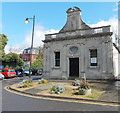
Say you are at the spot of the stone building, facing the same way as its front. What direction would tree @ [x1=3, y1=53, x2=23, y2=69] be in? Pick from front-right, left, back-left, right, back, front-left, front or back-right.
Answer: back-right

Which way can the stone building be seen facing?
toward the camera

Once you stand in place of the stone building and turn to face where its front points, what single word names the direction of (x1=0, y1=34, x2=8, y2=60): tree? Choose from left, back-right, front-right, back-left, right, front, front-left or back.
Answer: back-right
